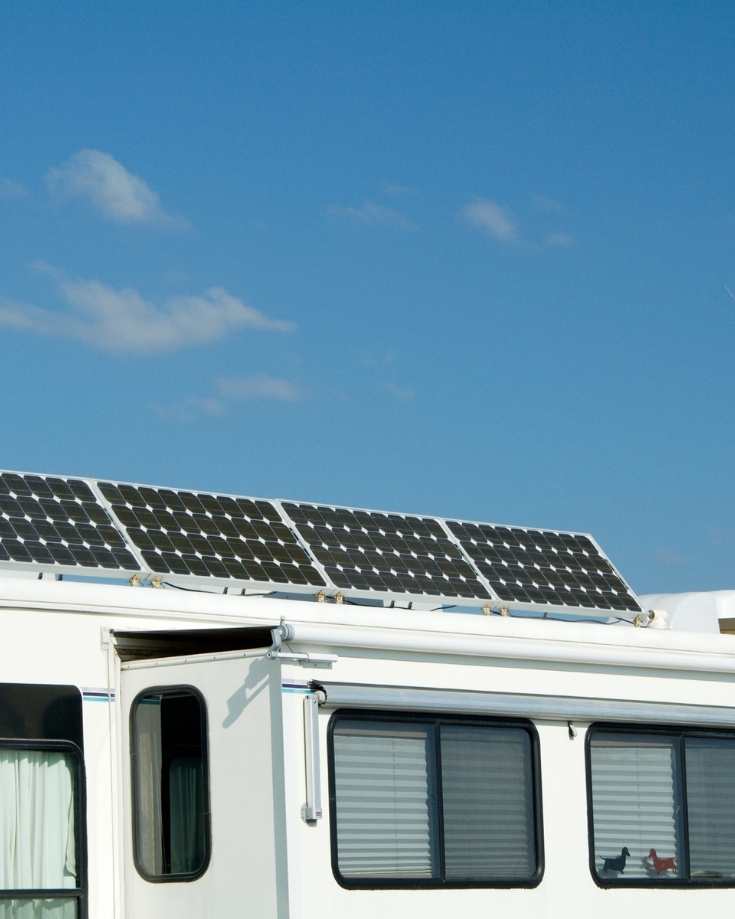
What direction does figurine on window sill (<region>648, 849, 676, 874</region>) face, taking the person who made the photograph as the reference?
facing to the left of the viewer

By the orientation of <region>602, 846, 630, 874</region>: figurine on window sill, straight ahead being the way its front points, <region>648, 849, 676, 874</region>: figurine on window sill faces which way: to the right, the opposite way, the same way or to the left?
the opposite way

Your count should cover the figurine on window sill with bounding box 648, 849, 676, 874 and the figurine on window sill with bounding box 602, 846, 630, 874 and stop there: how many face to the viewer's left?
1

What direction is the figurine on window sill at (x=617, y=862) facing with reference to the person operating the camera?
facing to the right of the viewer

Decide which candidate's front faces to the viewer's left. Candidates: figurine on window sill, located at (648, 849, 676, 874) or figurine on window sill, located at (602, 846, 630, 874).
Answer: figurine on window sill, located at (648, 849, 676, 874)

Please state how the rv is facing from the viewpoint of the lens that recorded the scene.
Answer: facing the viewer and to the left of the viewer
